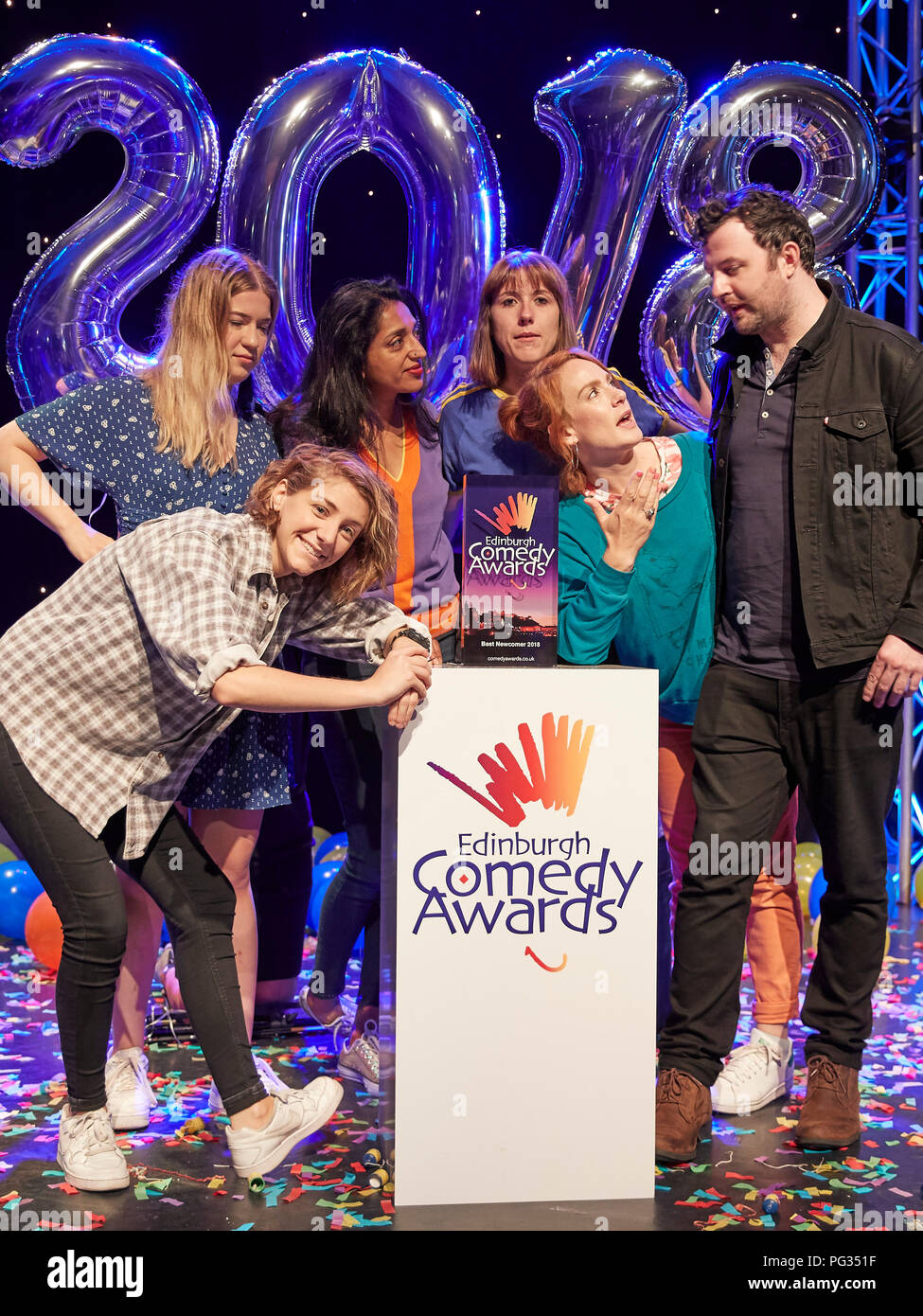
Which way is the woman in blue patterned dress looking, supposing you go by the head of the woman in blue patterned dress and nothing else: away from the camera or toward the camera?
toward the camera

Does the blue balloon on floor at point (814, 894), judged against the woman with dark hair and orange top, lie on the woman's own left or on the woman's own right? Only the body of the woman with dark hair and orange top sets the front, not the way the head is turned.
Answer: on the woman's own left

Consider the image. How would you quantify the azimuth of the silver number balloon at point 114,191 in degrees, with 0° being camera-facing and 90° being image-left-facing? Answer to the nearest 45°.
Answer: approximately 0°

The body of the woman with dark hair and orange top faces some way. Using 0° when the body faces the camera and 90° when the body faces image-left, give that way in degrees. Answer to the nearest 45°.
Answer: approximately 315°

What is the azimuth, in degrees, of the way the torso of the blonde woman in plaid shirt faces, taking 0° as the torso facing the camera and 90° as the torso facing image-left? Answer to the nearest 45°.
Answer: approximately 315°

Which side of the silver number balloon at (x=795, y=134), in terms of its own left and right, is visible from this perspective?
front

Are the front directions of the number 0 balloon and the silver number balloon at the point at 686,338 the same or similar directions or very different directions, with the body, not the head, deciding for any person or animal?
same or similar directions
